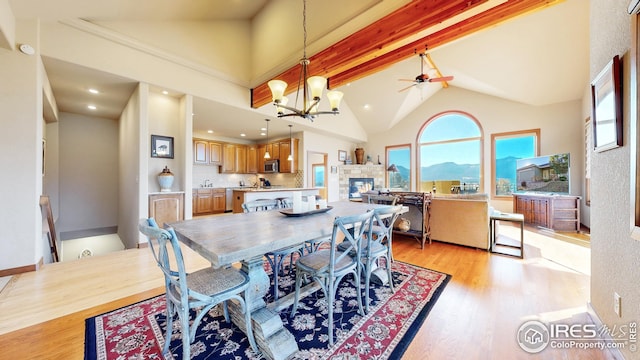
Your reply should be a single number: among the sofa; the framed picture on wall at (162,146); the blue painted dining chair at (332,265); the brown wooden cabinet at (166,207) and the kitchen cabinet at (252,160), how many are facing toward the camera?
3

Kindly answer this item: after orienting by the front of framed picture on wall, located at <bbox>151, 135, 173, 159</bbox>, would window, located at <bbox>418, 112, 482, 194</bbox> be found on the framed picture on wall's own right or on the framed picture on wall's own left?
on the framed picture on wall's own left

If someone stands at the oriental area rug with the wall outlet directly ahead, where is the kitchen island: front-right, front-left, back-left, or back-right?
back-left

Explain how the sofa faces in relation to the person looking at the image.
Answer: facing away from the viewer and to the right of the viewer

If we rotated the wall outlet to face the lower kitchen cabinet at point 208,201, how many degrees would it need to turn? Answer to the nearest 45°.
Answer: approximately 45° to its right

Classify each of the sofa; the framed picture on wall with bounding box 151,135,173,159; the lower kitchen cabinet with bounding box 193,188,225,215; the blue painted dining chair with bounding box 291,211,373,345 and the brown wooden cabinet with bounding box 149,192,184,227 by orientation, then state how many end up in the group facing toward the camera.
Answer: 3

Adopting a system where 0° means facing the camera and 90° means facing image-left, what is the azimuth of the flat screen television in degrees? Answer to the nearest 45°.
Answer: approximately 45°

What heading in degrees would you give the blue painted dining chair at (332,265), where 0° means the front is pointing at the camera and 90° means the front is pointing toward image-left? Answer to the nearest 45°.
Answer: approximately 135°

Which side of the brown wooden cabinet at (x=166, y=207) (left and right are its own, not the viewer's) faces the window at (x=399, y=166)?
left

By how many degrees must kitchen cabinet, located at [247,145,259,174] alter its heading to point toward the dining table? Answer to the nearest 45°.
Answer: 0° — it already faces it

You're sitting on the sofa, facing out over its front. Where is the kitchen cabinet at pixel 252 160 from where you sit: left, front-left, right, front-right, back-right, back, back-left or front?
back-left
